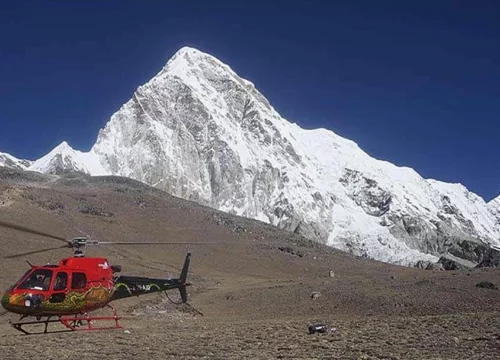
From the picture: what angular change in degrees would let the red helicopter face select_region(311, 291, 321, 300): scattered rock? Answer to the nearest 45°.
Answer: approximately 180°

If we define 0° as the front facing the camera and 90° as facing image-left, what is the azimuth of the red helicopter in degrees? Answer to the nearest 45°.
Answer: approximately 45°

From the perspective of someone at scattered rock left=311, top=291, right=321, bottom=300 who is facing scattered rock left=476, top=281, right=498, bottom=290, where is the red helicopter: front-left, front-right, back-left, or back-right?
back-right

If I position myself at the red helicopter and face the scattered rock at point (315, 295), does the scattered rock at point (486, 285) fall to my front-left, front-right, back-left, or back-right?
front-right

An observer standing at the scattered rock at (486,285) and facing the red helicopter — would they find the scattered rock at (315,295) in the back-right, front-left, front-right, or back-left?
front-right

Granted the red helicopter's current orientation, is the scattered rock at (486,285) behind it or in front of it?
behind
